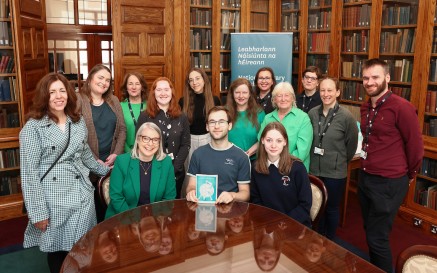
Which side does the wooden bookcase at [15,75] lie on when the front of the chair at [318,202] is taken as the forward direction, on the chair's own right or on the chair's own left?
on the chair's own right

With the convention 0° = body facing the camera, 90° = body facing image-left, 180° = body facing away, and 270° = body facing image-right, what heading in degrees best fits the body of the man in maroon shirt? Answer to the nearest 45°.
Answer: approximately 45°

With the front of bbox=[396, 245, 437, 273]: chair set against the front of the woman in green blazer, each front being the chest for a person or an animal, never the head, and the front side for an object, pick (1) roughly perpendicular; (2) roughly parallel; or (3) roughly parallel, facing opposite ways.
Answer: roughly perpendicular

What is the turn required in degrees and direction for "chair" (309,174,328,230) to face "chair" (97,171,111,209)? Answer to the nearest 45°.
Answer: approximately 45° to its right

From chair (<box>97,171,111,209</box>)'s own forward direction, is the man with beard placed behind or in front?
in front

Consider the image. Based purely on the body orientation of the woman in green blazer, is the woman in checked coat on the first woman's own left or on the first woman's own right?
on the first woman's own right

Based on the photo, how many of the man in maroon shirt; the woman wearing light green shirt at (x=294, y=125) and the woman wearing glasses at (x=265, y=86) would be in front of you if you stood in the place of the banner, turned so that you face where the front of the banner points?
3

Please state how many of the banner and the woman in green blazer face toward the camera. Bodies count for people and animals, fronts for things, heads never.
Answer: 2
